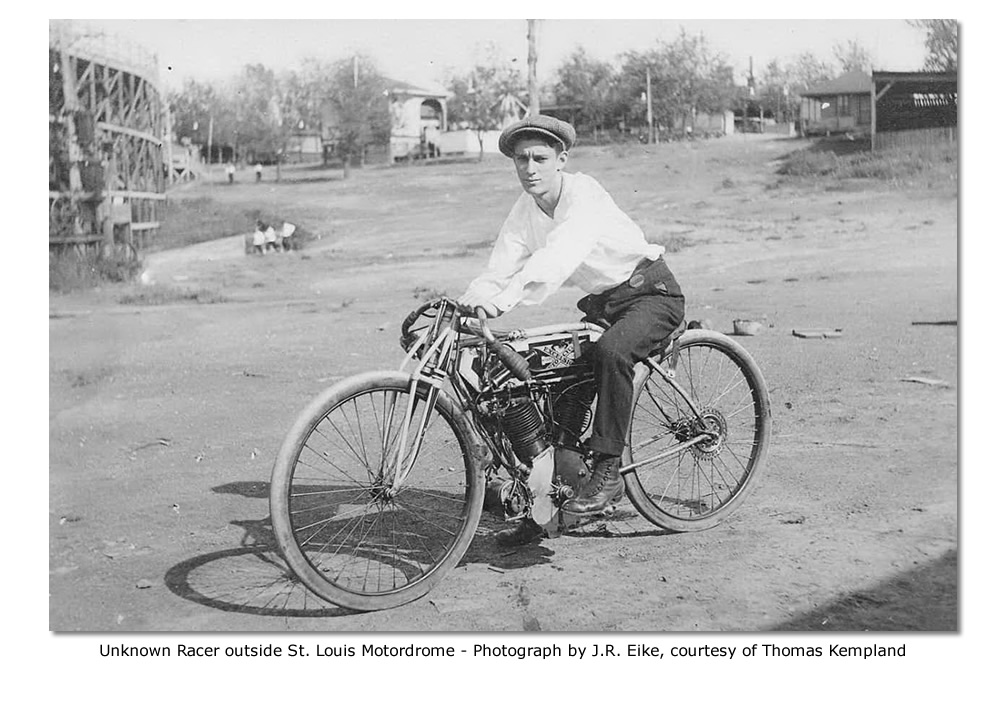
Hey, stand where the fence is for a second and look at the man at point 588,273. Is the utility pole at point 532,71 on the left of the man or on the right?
right

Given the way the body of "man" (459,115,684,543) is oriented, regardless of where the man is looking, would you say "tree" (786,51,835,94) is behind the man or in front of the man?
behind

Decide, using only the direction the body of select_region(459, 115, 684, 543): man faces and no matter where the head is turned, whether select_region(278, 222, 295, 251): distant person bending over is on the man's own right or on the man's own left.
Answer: on the man's own right

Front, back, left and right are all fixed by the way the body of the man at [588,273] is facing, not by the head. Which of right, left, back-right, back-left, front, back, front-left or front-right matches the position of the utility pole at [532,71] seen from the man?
back-right

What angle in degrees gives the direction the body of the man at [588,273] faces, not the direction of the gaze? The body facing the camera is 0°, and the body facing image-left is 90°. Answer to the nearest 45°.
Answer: approximately 45°

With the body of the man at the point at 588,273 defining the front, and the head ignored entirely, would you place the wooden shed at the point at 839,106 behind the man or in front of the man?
behind
